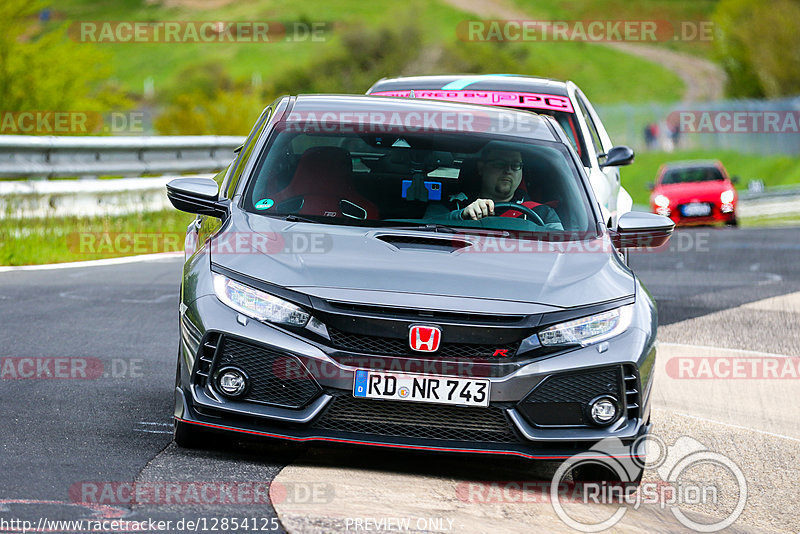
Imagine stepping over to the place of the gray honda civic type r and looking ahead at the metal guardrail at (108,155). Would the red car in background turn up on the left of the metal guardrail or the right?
right

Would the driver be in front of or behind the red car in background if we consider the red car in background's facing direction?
in front

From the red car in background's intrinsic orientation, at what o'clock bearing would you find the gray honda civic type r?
The gray honda civic type r is roughly at 12 o'clock from the red car in background.

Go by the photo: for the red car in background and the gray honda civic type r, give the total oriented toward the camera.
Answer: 2

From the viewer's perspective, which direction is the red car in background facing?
toward the camera

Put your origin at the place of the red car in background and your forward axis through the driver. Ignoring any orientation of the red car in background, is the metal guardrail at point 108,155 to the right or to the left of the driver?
right

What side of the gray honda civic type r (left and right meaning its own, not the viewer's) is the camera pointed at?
front

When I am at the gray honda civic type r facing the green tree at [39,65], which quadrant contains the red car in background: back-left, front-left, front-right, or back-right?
front-right

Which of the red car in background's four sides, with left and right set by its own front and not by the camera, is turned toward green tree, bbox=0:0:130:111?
right
